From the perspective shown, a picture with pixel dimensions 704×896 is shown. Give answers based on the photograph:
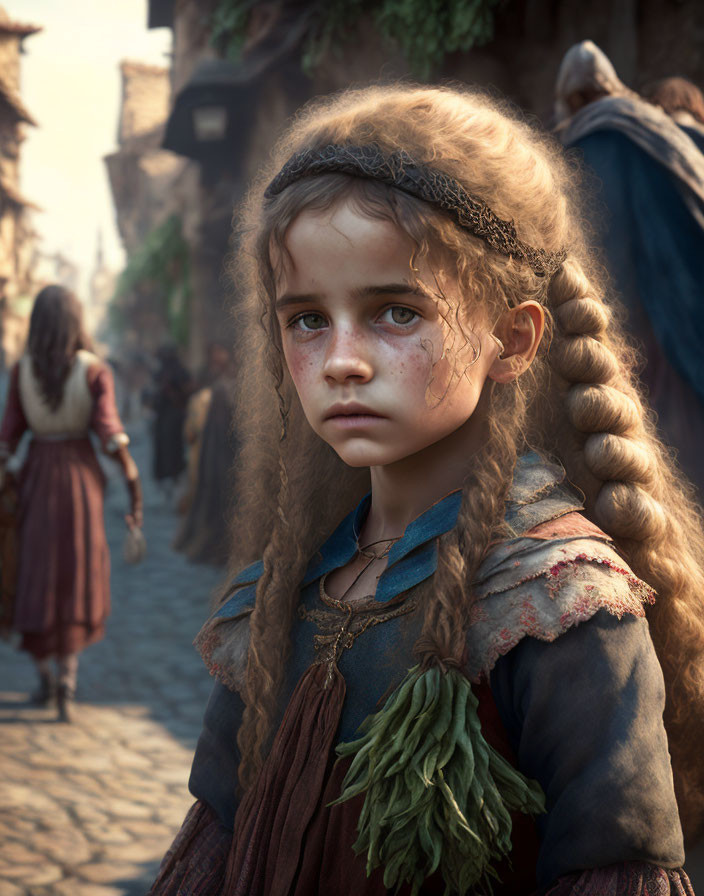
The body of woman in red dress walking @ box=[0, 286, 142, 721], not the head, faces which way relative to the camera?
away from the camera

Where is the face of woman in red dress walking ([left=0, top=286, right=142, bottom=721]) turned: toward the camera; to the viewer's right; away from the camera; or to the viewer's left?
away from the camera

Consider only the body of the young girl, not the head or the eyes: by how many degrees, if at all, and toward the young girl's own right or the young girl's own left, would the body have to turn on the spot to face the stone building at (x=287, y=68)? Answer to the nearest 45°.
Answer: approximately 135° to the young girl's own right

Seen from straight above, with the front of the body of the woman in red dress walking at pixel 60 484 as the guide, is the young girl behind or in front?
behind

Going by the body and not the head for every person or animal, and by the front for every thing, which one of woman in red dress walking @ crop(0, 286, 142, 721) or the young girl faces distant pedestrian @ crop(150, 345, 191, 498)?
the woman in red dress walking

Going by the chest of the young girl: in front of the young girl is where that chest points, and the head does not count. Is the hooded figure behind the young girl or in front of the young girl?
behind

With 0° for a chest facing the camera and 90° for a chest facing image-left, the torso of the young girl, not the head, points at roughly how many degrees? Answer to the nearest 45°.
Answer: approximately 45°

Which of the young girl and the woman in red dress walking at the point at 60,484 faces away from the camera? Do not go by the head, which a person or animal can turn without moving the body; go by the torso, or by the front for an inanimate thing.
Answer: the woman in red dress walking

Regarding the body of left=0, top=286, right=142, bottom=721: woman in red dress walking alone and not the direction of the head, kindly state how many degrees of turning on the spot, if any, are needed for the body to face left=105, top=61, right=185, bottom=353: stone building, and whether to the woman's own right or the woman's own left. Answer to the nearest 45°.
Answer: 0° — they already face it

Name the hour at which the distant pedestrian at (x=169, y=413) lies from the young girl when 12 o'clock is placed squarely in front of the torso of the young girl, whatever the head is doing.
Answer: The distant pedestrian is roughly at 4 o'clock from the young girl.

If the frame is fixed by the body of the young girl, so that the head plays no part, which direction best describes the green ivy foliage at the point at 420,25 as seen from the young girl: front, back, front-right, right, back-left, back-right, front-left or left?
back-right

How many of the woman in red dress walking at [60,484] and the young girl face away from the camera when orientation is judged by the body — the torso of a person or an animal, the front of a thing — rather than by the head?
1

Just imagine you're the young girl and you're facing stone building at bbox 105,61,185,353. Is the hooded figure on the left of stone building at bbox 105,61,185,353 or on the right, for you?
right
